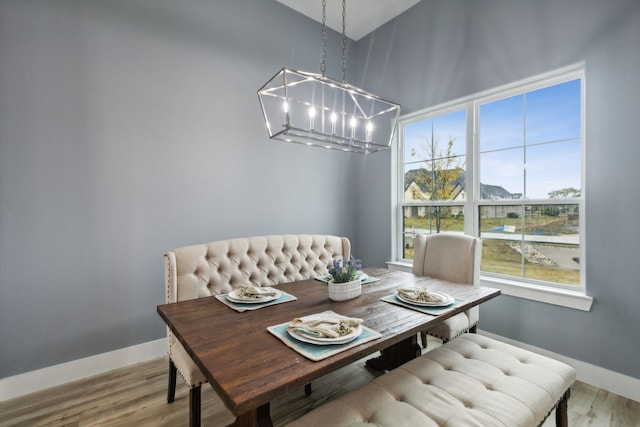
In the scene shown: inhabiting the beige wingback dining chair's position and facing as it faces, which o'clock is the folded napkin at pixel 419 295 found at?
The folded napkin is roughly at 11 o'clock from the beige wingback dining chair.

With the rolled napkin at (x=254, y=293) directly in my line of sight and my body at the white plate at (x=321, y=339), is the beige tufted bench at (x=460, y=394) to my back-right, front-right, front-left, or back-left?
back-right

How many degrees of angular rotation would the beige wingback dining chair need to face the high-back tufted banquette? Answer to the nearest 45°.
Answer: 0° — it already faces it

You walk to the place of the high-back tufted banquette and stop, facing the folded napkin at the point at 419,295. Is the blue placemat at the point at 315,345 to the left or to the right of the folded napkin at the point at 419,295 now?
right

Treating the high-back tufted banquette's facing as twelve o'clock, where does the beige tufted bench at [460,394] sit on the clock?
The beige tufted bench is roughly at 12 o'clock from the high-back tufted banquette.

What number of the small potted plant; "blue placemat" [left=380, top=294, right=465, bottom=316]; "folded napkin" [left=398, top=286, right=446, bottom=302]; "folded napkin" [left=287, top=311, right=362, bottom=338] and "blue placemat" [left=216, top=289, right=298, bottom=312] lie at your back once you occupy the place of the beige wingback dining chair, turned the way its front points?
0

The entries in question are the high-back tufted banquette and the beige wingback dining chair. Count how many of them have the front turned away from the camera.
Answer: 0

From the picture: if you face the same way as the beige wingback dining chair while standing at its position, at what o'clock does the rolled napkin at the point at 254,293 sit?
The rolled napkin is roughly at 12 o'clock from the beige wingback dining chair.

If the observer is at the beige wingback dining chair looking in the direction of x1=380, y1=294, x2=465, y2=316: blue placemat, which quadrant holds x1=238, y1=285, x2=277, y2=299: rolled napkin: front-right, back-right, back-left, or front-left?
front-right

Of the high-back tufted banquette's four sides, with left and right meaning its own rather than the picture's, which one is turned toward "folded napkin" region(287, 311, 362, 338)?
front

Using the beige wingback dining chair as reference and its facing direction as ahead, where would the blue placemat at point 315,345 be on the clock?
The blue placemat is roughly at 11 o'clock from the beige wingback dining chair.

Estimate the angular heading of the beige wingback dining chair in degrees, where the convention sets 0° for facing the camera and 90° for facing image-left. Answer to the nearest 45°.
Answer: approximately 45°

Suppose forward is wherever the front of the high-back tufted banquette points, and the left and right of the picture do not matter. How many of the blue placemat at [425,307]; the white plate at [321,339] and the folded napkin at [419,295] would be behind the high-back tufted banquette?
0

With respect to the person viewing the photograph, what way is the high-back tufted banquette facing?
facing the viewer and to the right of the viewer
